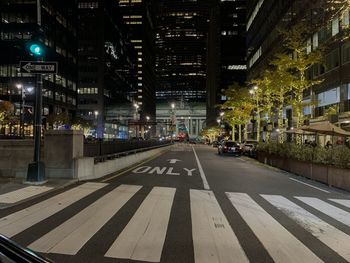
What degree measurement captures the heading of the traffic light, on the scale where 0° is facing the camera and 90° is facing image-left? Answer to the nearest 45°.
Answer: approximately 0°

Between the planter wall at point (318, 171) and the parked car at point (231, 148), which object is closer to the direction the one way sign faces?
the planter wall

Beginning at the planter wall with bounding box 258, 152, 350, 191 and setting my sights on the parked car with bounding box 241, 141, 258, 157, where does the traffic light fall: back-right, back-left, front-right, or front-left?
back-left

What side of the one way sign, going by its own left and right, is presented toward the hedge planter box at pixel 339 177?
left

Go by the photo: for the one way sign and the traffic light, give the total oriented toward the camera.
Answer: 2

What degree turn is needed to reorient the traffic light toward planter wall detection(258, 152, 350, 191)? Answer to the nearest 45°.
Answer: approximately 90° to its left

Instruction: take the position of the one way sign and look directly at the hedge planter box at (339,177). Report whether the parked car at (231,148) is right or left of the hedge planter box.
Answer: left
